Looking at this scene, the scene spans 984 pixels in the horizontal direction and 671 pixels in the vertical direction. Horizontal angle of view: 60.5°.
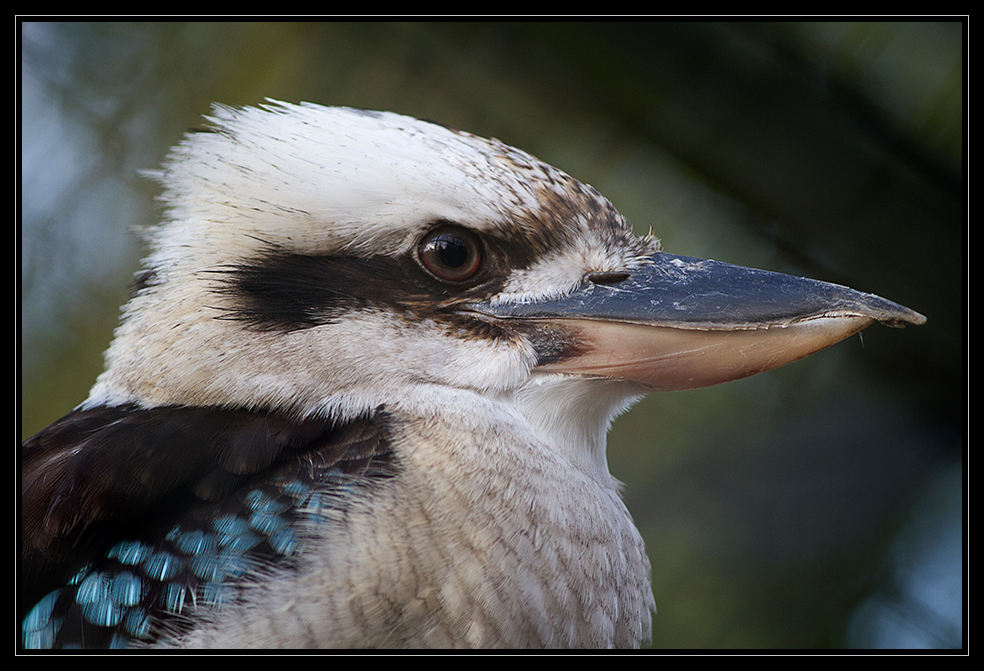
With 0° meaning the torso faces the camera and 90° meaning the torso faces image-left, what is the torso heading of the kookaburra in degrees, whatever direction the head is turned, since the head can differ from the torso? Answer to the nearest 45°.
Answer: approximately 270°
